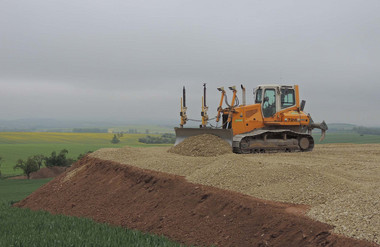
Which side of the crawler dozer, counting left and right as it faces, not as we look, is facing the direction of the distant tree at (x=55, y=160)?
right

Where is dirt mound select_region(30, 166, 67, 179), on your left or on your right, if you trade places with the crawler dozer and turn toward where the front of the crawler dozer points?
on your right

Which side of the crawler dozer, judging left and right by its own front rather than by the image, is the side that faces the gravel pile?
front

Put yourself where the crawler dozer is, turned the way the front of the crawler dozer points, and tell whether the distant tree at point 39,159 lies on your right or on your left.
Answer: on your right

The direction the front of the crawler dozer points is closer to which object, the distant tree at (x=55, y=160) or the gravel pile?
the gravel pile

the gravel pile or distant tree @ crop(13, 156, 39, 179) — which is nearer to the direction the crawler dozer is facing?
the gravel pile

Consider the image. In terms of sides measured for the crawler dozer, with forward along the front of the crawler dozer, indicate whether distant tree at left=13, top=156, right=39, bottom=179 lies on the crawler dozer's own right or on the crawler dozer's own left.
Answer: on the crawler dozer's own right
